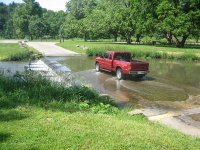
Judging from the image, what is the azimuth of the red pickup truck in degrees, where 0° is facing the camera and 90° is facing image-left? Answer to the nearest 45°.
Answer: approximately 135°
